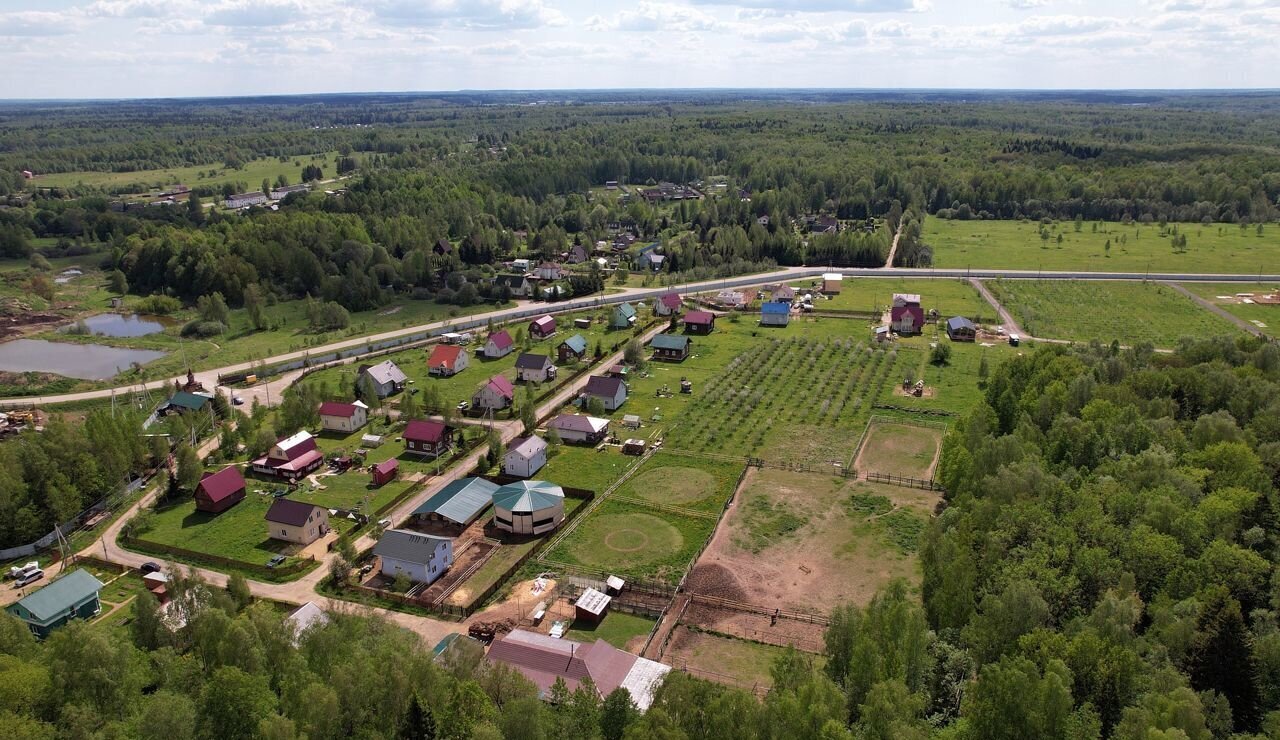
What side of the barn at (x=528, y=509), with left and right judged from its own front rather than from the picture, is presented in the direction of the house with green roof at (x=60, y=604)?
right

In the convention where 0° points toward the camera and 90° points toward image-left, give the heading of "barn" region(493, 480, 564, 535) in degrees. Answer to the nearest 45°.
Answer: approximately 0°

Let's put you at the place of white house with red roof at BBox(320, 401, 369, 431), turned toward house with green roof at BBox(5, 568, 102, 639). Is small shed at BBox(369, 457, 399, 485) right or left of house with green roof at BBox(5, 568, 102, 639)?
left

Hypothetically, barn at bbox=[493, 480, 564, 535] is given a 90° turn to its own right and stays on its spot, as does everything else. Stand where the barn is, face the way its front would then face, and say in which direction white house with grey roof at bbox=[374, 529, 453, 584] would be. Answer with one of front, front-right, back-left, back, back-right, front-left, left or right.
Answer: front-left

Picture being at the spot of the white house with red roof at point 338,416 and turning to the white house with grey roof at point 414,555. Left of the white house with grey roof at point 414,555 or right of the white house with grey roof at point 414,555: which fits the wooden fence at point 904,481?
left

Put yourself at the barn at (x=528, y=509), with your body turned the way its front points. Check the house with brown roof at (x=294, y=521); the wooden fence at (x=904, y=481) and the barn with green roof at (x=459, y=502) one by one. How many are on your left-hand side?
1

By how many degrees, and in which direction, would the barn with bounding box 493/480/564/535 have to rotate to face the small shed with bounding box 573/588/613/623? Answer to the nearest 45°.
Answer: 0° — it already faces it

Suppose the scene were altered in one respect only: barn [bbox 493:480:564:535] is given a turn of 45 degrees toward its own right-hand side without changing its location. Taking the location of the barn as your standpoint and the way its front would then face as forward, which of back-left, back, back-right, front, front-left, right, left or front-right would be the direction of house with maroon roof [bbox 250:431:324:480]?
right

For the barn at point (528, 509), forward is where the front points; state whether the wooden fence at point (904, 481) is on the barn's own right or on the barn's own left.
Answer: on the barn's own left

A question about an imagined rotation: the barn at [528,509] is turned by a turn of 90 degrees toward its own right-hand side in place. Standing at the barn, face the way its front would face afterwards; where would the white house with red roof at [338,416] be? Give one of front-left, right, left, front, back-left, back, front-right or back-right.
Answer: front-right

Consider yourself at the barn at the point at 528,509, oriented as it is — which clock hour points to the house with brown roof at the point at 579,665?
The house with brown roof is roughly at 12 o'clock from the barn.
